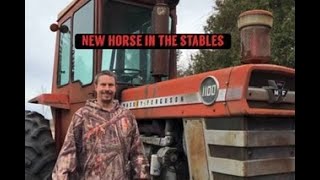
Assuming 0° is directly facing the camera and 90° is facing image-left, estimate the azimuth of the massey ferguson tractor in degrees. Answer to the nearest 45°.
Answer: approximately 315°
